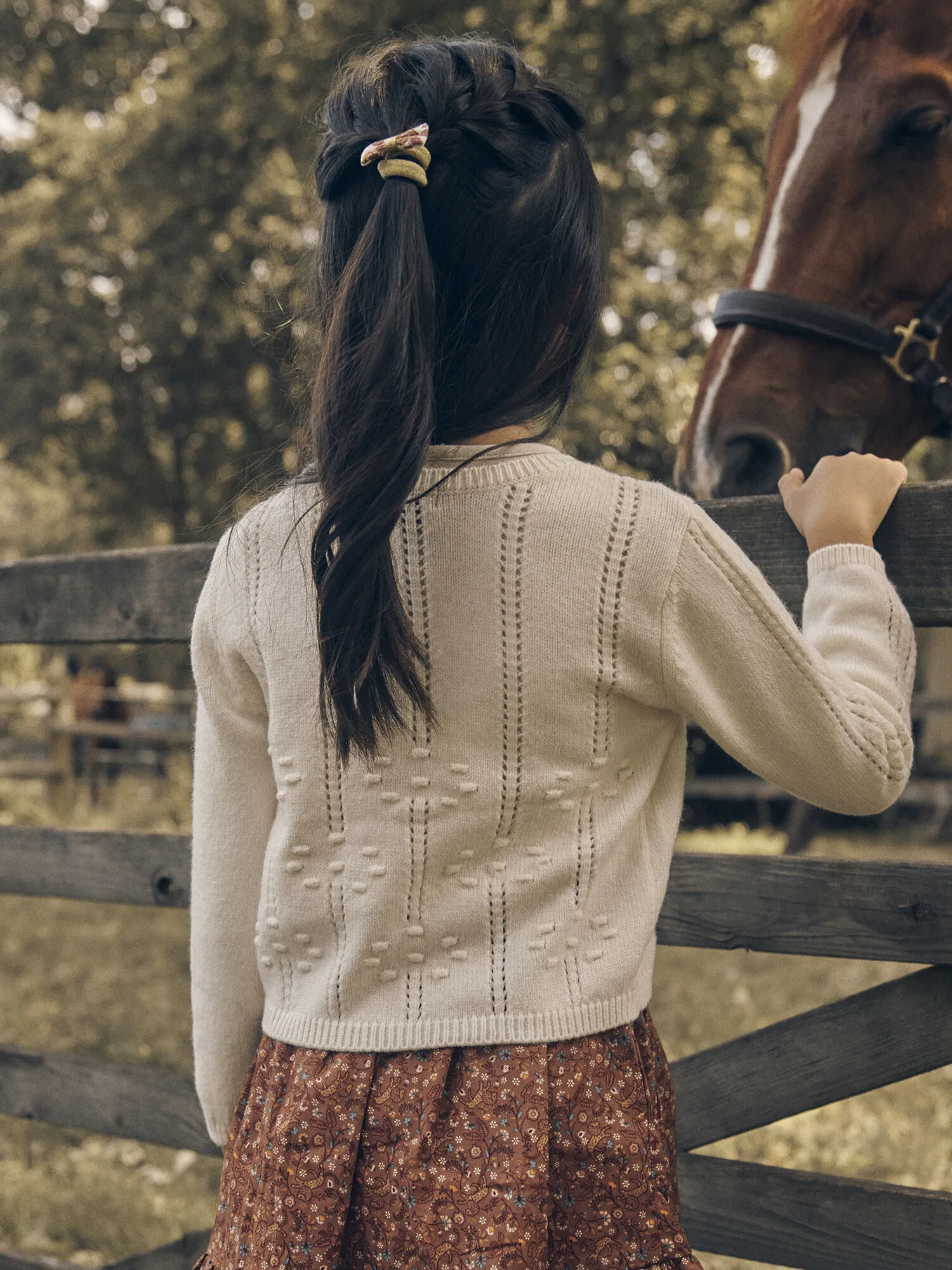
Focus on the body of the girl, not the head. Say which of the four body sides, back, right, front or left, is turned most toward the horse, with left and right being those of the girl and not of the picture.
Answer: front

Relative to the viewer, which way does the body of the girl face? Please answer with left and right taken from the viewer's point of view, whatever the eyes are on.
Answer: facing away from the viewer

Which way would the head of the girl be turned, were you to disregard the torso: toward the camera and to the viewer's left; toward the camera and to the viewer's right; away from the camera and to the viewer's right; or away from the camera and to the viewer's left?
away from the camera and to the viewer's right
